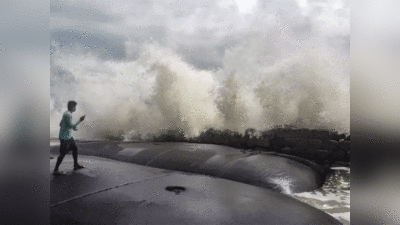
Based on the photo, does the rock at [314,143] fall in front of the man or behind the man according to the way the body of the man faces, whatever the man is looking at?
in front

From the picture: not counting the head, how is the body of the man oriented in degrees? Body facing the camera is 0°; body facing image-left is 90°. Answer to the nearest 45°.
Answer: approximately 270°
